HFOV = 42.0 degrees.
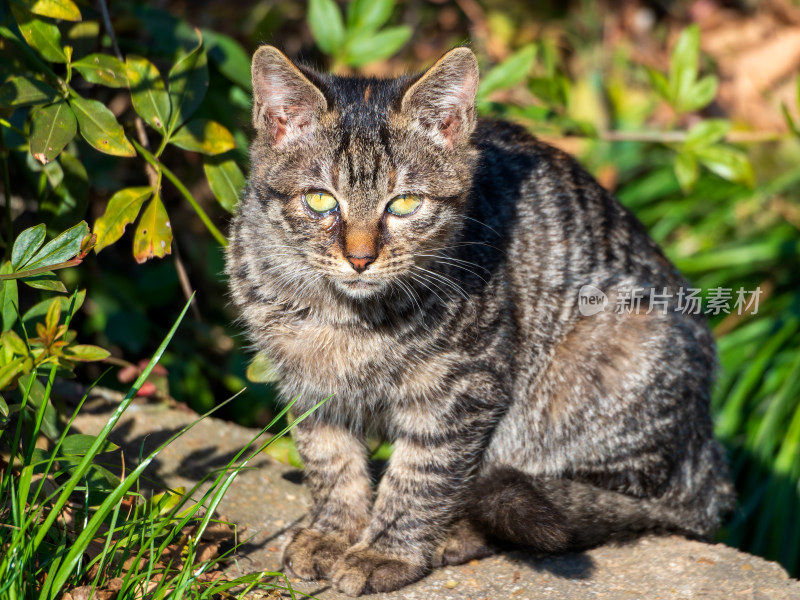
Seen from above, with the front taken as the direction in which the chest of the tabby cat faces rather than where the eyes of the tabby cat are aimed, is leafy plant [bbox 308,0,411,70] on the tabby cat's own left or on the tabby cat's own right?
on the tabby cat's own right

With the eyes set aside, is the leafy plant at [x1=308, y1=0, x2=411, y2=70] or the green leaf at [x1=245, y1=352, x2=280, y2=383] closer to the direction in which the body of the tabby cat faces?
the green leaf

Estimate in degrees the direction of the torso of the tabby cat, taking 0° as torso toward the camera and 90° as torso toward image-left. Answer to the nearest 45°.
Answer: approximately 45°

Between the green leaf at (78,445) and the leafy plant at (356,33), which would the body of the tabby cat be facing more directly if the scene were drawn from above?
the green leaf

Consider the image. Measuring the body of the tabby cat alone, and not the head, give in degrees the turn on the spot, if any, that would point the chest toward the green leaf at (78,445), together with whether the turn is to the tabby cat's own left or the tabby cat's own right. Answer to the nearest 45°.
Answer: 0° — it already faces it

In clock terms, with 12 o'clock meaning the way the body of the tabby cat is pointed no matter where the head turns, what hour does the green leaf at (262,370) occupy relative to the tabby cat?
The green leaf is roughly at 2 o'clock from the tabby cat.
